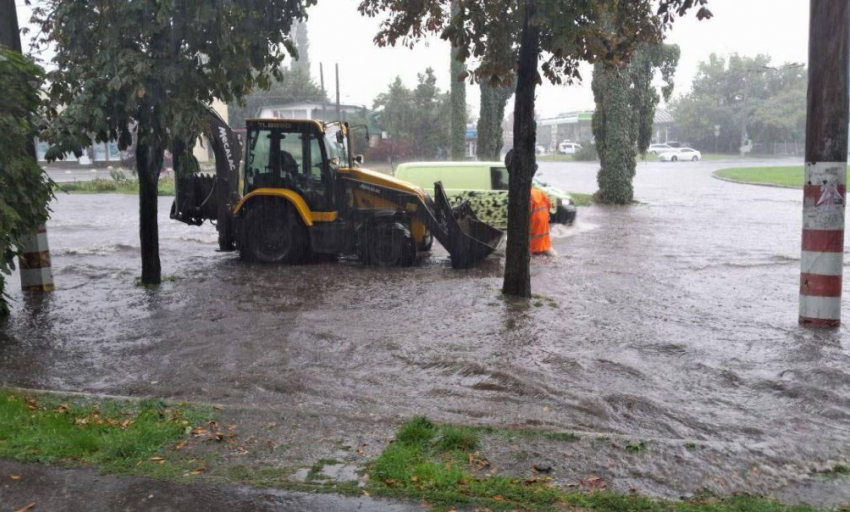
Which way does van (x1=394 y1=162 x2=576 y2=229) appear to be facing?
to the viewer's right

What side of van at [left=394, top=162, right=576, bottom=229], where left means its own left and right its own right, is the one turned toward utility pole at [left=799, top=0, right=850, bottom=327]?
right

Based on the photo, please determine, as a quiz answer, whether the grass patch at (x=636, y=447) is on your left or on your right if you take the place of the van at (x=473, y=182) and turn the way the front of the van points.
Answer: on your right

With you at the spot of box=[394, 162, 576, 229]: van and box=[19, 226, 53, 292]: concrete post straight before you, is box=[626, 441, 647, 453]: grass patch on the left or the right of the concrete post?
left

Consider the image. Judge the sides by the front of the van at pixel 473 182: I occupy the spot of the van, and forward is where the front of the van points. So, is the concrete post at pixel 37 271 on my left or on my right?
on my right

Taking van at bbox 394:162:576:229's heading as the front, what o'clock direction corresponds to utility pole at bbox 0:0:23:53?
The utility pole is roughly at 4 o'clock from the van.

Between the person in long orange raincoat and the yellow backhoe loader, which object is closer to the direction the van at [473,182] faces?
the person in long orange raincoat

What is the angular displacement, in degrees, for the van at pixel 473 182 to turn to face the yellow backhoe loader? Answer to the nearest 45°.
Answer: approximately 135° to its right

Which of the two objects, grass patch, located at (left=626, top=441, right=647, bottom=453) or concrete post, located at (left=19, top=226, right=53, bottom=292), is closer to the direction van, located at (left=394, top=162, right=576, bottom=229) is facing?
the grass patch
